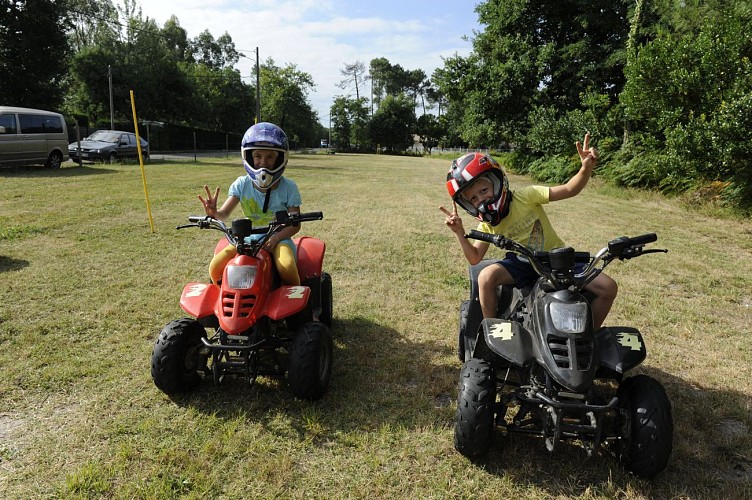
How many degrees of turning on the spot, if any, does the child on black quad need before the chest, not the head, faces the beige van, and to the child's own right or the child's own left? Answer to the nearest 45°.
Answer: approximately 135° to the child's own right

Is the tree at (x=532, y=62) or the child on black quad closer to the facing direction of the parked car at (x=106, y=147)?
the child on black quad

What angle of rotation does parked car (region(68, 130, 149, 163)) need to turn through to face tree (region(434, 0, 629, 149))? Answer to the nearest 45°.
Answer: approximately 135° to its left

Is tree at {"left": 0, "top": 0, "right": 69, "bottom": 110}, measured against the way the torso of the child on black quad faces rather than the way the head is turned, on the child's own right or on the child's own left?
on the child's own right

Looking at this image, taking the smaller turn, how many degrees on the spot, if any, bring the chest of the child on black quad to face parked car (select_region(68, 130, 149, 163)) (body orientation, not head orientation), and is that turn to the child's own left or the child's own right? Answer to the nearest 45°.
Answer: approximately 135° to the child's own right

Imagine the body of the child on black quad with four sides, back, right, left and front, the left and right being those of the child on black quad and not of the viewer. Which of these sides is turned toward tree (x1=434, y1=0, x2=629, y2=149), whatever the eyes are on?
back

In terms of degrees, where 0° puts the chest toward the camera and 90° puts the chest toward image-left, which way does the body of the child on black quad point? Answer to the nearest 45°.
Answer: approximately 0°
